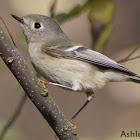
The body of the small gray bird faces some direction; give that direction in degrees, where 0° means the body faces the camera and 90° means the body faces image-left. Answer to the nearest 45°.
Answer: approximately 90°
